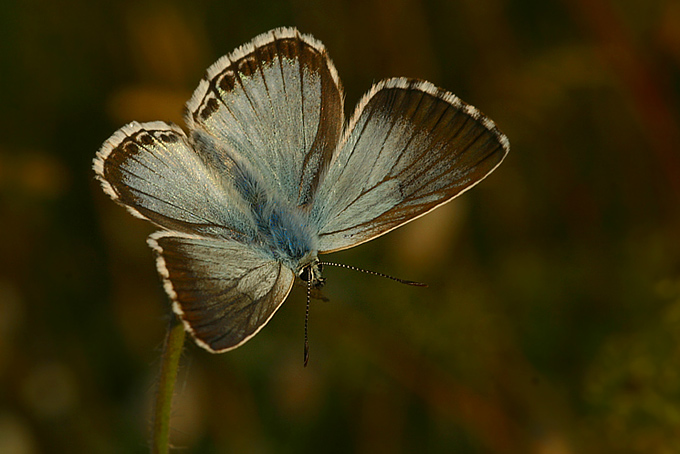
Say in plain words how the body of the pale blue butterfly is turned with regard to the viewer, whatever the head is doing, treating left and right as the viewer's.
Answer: facing the viewer and to the right of the viewer
